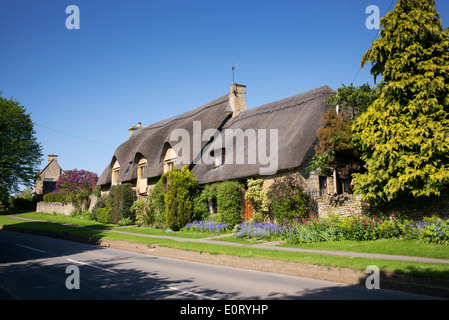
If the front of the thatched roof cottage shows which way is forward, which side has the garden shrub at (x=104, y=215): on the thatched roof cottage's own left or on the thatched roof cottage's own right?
on the thatched roof cottage's own right

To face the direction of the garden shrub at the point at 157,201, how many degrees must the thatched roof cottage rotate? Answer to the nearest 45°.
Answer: approximately 90° to its right

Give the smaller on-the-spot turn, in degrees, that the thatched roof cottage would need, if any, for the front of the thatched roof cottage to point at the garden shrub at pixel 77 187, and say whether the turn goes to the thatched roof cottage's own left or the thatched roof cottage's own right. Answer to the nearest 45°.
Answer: approximately 90° to the thatched roof cottage's own right

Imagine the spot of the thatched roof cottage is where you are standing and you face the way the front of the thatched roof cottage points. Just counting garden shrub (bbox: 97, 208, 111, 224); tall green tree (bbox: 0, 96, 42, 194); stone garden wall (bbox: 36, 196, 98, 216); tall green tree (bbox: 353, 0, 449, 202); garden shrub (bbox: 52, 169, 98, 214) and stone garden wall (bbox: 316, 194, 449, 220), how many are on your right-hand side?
4

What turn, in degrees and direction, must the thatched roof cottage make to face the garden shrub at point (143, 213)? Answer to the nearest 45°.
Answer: approximately 90° to its right

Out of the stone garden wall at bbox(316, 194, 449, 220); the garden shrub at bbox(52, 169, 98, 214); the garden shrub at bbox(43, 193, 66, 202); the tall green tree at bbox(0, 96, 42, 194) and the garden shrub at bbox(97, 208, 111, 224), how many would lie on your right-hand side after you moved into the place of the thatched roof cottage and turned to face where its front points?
4

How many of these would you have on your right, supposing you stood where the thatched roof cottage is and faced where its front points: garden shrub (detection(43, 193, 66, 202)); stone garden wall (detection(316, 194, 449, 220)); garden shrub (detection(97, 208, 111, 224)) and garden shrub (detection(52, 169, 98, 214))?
3

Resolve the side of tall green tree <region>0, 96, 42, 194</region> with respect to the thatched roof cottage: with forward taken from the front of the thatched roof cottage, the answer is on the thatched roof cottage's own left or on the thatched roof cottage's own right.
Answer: on the thatched roof cottage's own right

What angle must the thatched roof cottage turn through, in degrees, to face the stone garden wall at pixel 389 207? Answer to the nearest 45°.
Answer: approximately 90° to its left

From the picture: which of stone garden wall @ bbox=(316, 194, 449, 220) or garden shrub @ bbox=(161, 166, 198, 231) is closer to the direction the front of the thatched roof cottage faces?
the garden shrub

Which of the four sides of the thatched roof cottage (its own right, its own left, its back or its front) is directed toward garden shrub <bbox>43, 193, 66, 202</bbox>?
right
